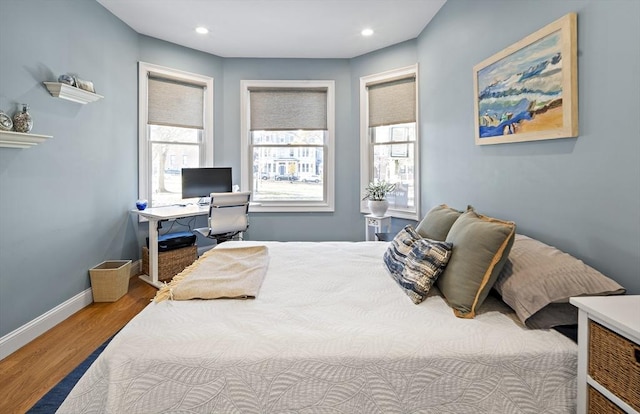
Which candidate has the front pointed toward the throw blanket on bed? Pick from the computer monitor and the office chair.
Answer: the computer monitor

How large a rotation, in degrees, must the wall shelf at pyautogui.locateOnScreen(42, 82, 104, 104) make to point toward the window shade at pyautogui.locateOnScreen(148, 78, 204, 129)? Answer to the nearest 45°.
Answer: approximately 90° to its left

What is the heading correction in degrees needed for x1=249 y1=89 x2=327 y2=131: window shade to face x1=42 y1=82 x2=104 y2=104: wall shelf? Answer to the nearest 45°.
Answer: approximately 45° to its right

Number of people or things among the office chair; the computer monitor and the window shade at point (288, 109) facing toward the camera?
2

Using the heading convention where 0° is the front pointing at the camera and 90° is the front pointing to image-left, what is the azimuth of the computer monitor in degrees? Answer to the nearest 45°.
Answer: approximately 0°

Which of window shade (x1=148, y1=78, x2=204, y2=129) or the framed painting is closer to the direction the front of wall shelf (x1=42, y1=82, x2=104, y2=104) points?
the framed painting

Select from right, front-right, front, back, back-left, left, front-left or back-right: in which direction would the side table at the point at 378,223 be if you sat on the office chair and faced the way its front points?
back-right

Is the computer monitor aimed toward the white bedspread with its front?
yes

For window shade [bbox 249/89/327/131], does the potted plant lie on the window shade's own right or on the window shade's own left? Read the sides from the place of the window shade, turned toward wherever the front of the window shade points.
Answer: on the window shade's own left

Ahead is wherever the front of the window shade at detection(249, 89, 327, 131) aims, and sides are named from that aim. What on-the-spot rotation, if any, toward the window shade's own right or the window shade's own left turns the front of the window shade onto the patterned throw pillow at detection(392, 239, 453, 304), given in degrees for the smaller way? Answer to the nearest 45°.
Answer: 0° — it already faces it
